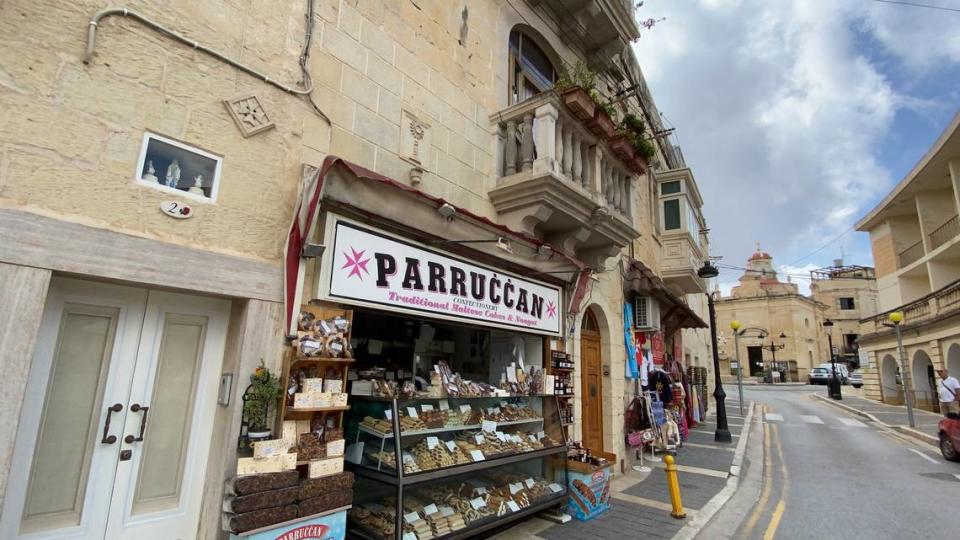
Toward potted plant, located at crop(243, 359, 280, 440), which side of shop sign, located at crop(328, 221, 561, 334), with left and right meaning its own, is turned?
right

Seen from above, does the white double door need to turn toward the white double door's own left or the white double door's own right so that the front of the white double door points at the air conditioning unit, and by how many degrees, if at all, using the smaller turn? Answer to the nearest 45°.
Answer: approximately 45° to the white double door's own left

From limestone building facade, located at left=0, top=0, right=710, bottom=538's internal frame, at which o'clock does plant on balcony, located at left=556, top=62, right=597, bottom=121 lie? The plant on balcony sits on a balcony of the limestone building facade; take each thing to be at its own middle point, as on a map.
The plant on balcony is roughly at 10 o'clock from the limestone building facade.

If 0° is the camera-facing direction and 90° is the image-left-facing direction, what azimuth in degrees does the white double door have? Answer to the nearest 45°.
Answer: approximately 315°

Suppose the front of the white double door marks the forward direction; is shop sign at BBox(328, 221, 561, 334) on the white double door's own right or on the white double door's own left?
on the white double door's own left
